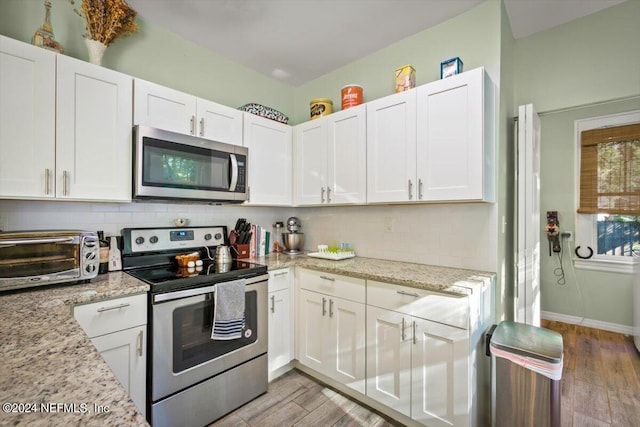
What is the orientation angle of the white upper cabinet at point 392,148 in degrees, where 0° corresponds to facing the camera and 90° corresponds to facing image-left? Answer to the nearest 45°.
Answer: approximately 45°

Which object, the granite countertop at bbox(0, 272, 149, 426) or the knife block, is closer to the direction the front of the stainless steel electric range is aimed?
the granite countertop

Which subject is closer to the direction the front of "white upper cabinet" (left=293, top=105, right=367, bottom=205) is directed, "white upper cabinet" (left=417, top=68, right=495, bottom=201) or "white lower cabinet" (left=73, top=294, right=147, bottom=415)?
the white lower cabinet

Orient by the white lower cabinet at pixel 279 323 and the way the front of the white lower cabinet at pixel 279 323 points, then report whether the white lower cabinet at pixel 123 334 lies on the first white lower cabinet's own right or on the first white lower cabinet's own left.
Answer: on the first white lower cabinet's own right

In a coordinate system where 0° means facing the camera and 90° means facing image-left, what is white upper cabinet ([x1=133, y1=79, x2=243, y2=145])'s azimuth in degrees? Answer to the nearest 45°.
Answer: approximately 315°

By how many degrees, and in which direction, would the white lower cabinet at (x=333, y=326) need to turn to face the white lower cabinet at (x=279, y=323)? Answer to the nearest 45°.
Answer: approximately 45° to its right
